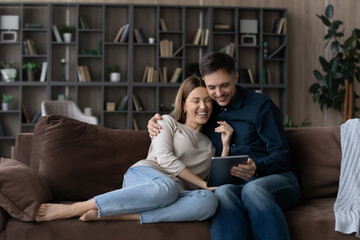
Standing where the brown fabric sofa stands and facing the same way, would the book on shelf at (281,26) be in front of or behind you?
behind

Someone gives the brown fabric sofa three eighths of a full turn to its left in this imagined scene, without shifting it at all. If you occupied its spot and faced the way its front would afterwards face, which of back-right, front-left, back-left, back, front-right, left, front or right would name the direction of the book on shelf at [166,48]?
front-left

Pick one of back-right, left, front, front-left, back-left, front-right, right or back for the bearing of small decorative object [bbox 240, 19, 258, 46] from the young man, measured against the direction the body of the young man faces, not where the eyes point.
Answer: back-right

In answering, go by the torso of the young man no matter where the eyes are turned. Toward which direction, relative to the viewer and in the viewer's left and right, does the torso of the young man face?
facing the viewer and to the left of the viewer

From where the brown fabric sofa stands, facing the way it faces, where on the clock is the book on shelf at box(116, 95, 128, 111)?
The book on shelf is roughly at 6 o'clock from the brown fabric sofa.

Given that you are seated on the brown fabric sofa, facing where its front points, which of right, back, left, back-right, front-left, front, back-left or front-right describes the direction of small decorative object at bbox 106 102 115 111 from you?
back

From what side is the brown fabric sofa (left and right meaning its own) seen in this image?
front

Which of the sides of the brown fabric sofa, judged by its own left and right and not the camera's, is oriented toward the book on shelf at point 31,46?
back

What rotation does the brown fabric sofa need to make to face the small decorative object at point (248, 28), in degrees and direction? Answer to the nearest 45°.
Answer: approximately 180°

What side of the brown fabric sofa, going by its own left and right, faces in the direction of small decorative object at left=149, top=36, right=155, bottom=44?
back
